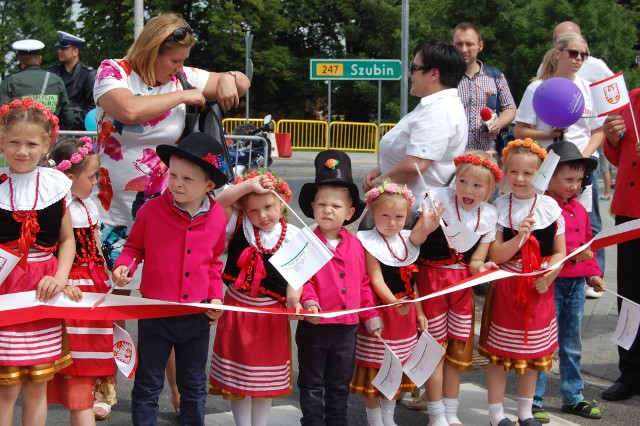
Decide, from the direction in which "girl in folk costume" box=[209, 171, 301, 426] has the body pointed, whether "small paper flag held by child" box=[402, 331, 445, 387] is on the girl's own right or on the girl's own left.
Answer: on the girl's own left

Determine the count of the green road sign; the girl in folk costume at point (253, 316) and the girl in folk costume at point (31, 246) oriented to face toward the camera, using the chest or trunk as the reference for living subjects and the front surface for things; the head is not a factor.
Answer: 3

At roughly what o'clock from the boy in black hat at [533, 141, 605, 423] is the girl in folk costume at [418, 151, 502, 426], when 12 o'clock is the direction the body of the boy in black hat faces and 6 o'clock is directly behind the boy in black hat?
The girl in folk costume is roughly at 3 o'clock from the boy in black hat.

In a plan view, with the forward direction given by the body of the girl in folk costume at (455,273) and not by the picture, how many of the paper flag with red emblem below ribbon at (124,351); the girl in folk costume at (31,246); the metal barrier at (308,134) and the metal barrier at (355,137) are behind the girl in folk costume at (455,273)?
2

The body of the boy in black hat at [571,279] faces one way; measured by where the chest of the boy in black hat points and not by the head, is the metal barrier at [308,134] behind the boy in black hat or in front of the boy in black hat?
behind

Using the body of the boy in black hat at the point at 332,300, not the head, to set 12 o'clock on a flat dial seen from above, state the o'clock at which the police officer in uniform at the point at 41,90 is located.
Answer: The police officer in uniform is roughly at 5 o'clock from the boy in black hat.

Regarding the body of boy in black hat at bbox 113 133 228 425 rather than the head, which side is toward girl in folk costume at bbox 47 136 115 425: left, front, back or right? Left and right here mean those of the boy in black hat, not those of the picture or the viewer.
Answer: right

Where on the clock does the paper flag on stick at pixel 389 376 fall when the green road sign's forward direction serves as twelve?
The paper flag on stick is roughly at 12 o'clock from the green road sign.

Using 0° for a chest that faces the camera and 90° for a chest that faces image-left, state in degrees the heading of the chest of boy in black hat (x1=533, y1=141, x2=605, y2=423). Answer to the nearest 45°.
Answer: approximately 315°

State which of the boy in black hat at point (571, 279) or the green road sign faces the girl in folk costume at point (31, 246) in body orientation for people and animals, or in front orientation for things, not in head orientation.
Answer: the green road sign

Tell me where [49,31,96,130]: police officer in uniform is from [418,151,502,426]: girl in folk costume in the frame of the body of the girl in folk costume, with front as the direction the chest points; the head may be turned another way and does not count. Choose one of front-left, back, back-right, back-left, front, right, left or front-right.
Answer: back-right

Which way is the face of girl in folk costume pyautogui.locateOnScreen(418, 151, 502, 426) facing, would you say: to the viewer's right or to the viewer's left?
to the viewer's left

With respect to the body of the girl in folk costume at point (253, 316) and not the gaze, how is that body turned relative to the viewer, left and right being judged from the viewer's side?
facing the viewer

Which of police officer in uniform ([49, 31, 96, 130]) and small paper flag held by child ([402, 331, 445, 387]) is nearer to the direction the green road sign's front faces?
the small paper flag held by child
